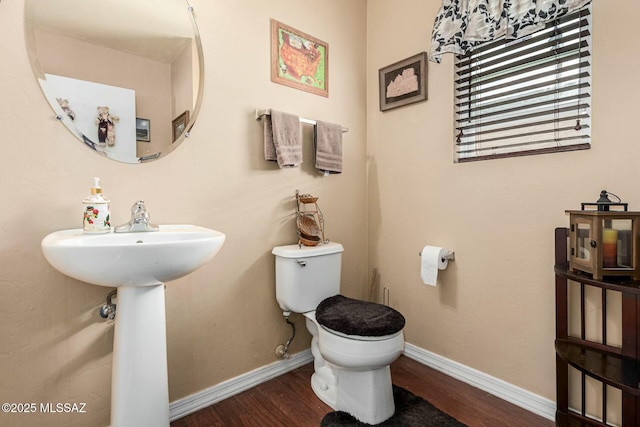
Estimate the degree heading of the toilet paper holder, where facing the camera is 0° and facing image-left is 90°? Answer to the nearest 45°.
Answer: approximately 45°

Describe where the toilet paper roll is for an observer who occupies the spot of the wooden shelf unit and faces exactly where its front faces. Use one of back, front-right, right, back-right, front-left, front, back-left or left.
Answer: front-right

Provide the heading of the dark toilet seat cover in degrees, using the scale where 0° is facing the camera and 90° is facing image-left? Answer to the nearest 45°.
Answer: approximately 315°

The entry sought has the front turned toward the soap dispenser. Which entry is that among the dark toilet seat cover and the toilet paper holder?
the toilet paper holder

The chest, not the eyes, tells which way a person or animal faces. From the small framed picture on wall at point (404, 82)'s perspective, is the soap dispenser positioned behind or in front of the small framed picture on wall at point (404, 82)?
in front

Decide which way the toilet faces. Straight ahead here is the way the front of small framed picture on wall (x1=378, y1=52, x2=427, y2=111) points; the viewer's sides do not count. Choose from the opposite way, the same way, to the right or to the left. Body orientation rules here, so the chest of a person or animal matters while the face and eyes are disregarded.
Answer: to the left

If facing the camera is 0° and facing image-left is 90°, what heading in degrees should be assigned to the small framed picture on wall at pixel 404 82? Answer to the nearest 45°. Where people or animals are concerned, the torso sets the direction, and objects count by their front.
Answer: approximately 45°

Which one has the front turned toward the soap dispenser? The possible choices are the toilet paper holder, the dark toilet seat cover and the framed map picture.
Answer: the toilet paper holder

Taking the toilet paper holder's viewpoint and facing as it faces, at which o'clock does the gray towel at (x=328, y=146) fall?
The gray towel is roughly at 1 o'clock from the toilet paper holder.

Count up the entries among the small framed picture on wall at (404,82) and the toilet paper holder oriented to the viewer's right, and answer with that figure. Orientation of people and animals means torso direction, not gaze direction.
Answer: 0

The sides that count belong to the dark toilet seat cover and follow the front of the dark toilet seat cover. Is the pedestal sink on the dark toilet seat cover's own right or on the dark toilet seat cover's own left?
on the dark toilet seat cover's own right
